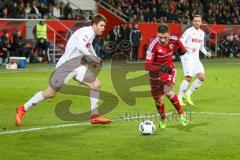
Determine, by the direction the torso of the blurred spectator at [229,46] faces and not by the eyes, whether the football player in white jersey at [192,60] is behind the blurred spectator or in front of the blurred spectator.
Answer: in front

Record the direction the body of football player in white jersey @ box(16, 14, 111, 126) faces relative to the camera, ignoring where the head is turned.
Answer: to the viewer's right

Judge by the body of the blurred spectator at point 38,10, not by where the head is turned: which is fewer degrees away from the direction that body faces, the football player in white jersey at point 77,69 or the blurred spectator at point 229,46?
the football player in white jersey

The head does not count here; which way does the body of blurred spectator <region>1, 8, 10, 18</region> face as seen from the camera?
toward the camera

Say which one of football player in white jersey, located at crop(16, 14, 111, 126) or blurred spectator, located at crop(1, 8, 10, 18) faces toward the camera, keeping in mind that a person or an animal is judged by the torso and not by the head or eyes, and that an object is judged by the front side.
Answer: the blurred spectator

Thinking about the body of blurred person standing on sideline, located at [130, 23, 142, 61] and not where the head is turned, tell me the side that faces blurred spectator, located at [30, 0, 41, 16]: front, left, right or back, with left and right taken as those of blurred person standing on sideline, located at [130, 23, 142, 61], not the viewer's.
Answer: right

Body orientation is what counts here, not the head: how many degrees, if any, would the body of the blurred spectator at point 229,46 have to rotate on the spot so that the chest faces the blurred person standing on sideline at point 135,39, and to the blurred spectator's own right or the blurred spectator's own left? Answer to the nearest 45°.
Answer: approximately 45° to the blurred spectator's own right

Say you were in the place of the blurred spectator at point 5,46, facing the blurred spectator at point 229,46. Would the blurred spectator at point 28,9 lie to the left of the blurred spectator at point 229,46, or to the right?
left

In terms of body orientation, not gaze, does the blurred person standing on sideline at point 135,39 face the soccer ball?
yes

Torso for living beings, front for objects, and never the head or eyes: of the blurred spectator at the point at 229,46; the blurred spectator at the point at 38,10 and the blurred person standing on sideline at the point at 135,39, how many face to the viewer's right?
0

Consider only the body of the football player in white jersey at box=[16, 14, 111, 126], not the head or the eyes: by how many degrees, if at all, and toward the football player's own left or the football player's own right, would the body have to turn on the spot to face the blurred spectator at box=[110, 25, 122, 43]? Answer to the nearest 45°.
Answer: approximately 90° to the football player's own left

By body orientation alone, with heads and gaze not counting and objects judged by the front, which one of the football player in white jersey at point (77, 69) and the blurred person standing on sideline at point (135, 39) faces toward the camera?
the blurred person standing on sideline

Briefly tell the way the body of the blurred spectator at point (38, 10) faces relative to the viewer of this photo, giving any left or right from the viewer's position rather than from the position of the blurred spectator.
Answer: facing the viewer

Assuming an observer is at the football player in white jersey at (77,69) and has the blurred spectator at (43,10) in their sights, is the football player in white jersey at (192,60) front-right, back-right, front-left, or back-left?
front-right

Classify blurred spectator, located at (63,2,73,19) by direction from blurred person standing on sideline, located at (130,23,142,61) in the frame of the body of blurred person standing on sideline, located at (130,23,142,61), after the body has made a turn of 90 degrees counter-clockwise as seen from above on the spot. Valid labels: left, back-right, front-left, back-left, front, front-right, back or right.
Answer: back

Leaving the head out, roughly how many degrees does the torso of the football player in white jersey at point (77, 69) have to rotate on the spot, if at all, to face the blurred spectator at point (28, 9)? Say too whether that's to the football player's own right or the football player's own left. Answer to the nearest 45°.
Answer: approximately 90° to the football player's own left
